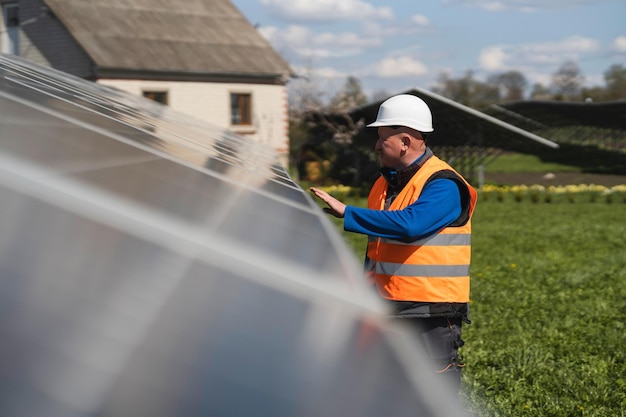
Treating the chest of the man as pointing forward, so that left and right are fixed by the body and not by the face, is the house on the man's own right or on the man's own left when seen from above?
on the man's own right

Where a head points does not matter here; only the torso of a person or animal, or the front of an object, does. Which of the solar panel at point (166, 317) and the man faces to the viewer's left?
the man

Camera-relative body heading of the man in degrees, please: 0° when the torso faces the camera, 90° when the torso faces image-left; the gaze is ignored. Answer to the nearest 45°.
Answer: approximately 90°

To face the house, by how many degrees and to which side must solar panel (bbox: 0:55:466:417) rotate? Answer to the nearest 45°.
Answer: approximately 135° to its left

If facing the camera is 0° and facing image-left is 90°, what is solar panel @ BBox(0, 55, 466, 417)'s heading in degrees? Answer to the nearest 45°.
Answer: approximately 315°
